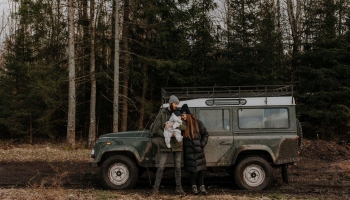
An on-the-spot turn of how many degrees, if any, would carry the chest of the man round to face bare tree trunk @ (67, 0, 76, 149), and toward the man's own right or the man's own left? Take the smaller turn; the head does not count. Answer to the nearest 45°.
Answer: approximately 180°

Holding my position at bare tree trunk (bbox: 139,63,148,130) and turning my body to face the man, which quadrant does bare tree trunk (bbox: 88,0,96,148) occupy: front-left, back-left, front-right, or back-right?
front-right

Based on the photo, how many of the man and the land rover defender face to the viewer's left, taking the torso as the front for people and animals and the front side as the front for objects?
1

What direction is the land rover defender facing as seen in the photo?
to the viewer's left

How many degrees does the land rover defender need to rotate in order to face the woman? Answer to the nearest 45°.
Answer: approximately 45° to its left

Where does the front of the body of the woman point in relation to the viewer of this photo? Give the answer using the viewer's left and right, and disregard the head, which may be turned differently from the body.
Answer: facing the viewer and to the left of the viewer

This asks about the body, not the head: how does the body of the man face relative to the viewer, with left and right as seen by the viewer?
facing the viewer and to the right of the viewer

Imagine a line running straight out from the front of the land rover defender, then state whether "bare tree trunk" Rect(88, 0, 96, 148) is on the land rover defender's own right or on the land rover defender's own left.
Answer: on the land rover defender's own right

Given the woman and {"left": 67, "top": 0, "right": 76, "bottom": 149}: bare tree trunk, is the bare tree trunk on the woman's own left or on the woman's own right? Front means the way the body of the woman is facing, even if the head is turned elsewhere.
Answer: on the woman's own right
